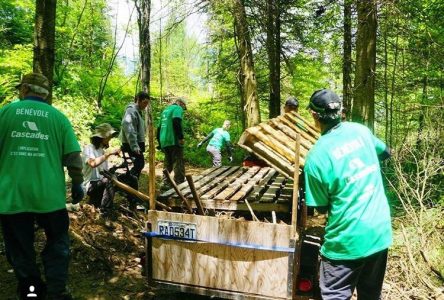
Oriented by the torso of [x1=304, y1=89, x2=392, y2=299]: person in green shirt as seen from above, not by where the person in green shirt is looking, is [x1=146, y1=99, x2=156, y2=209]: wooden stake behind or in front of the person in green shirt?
in front

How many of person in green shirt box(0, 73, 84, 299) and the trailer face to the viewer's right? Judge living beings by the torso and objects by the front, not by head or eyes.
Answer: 0

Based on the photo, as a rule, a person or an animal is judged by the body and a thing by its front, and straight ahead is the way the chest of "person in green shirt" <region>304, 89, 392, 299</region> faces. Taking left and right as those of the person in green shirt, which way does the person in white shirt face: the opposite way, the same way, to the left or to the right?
to the right

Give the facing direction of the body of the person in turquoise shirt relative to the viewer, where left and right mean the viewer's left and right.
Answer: facing the viewer and to the right of the viewer

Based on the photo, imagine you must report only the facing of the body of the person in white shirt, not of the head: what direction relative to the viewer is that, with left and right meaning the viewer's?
facing to the right of the viewer

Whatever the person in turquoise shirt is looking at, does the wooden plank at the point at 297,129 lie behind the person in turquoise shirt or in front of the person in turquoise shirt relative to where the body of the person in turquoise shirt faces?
in front

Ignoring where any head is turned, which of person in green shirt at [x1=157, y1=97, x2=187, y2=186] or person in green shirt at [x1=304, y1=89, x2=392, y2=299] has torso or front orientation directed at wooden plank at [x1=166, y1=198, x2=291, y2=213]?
person in green shirt at [x1=304, y1=89, x2=392, y2=299]

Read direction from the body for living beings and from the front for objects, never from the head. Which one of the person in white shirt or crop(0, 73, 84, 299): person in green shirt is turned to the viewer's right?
the person in white shirt

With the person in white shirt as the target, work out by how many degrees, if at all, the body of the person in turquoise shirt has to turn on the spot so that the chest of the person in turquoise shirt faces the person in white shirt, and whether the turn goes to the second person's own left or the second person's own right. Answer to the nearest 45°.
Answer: approximately 45° to the second person's own right

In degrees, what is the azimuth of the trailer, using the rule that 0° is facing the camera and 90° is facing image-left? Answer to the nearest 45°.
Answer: approximately 180°

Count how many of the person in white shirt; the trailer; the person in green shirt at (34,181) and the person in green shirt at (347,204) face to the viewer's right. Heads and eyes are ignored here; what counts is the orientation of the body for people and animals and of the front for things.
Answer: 1

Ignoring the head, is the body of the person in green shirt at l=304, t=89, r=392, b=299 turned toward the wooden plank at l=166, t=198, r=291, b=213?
yes

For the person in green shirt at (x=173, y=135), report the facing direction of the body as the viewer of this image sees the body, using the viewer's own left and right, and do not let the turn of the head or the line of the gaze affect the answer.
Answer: facing away from the viewer and to the right of the viewer
